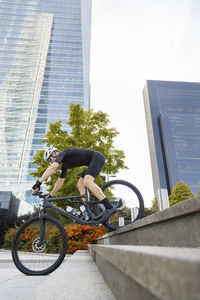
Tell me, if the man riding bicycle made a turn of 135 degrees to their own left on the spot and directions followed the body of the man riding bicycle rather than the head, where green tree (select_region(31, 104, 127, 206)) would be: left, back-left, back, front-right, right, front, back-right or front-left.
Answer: back-left

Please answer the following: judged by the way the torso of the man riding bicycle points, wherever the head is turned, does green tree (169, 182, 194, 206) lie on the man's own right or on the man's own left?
on the man's own right

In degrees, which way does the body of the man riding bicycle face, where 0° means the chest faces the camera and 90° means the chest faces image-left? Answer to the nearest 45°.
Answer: approximately 90°
